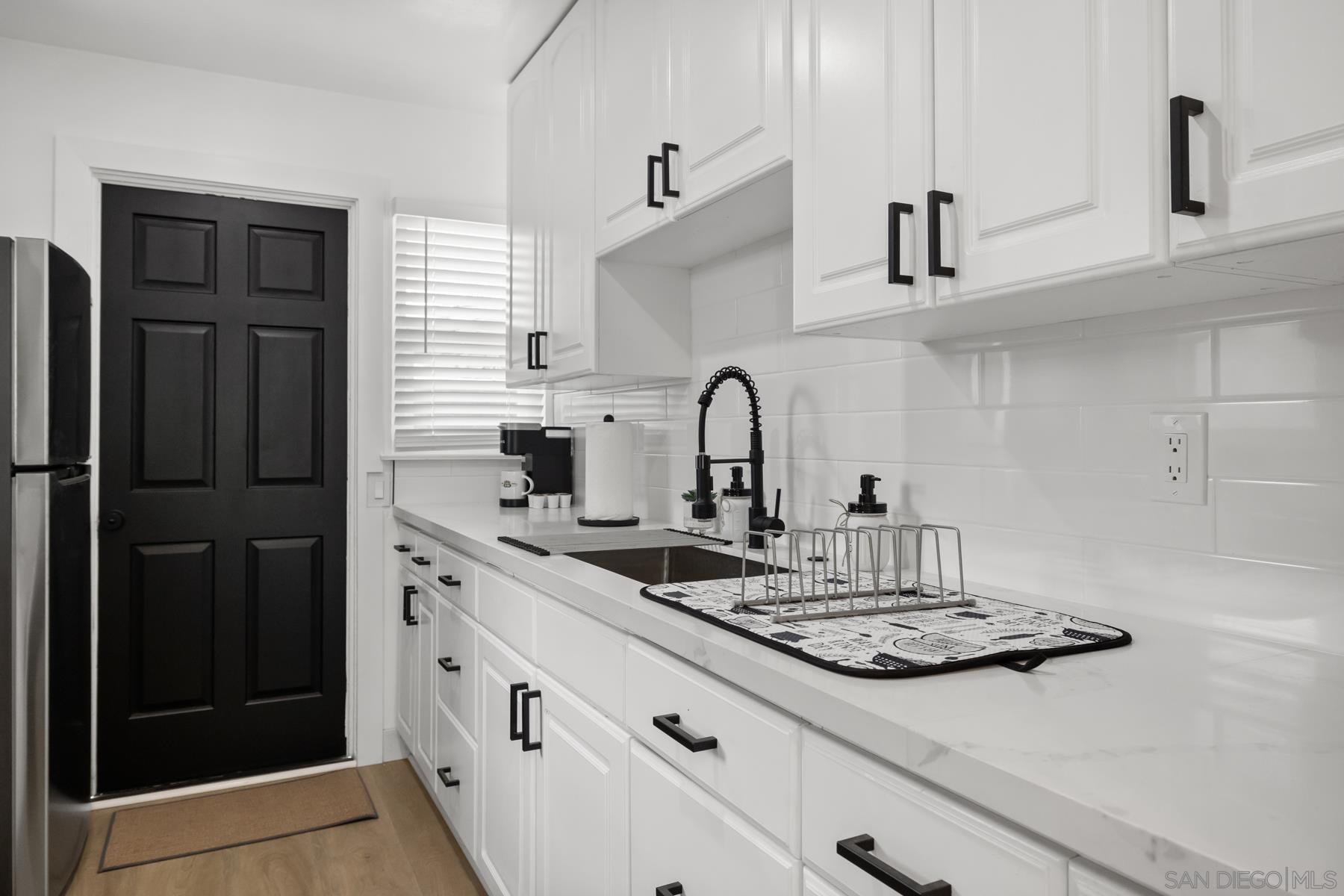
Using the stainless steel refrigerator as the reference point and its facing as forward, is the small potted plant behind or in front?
in front

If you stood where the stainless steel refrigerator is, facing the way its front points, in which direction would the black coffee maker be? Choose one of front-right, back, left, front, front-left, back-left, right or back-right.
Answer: front

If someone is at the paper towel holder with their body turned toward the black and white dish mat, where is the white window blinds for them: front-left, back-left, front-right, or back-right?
back-right

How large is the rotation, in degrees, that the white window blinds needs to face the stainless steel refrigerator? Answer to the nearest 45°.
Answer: approximately 45° to its right

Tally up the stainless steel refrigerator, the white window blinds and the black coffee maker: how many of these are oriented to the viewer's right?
1

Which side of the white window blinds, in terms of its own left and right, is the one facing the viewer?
front

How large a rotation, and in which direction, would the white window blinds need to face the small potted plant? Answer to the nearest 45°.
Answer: approximately 45° to its left

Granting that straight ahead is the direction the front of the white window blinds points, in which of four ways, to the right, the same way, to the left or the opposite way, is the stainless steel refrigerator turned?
to the left

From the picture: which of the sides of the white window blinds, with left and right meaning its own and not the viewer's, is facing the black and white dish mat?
front

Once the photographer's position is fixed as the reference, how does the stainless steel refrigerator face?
facing to the right of the viewer
